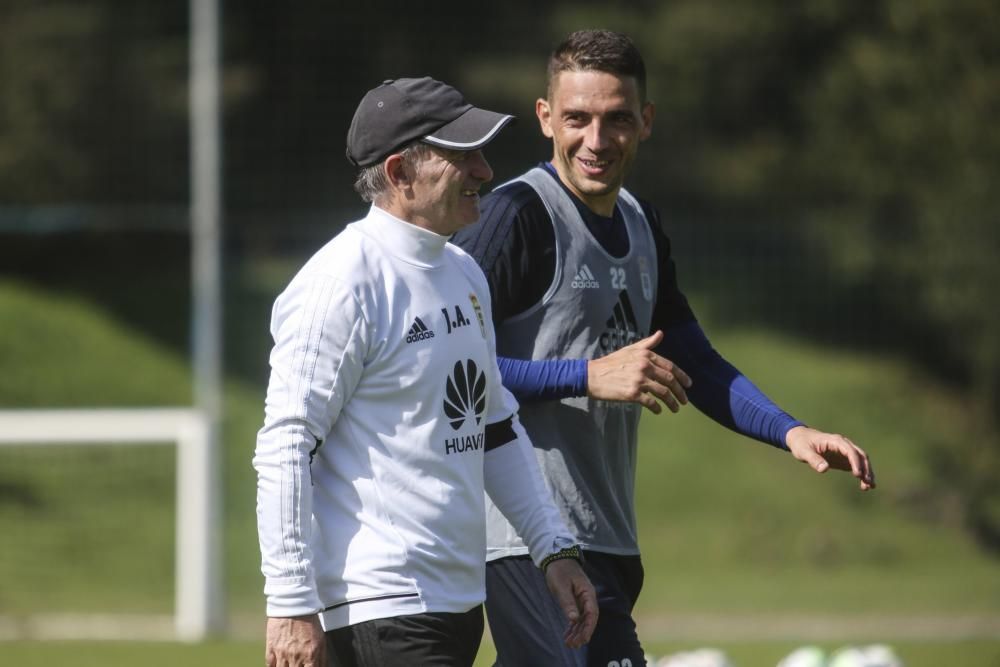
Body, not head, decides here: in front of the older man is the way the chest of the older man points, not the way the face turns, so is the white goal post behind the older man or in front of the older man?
behind

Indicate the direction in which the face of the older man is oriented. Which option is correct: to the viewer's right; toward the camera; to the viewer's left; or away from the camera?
to the viewer's right

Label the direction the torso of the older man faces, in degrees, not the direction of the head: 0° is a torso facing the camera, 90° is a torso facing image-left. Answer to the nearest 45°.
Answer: approximately 315°
